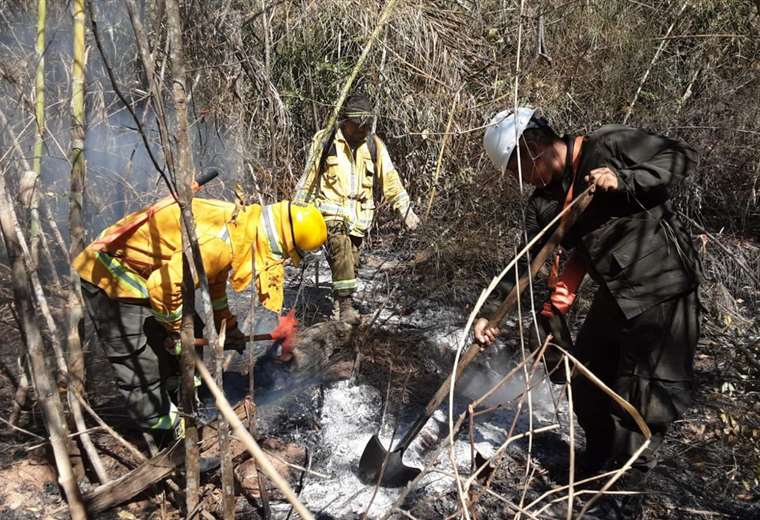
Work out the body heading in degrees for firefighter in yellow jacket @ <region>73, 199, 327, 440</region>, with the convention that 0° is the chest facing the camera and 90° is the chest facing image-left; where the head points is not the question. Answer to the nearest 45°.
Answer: approximately 270°

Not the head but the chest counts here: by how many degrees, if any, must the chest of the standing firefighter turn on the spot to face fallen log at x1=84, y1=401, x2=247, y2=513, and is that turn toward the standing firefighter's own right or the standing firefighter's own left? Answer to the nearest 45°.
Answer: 0° — they already face it

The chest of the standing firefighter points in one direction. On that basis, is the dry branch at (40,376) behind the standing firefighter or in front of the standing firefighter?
in front

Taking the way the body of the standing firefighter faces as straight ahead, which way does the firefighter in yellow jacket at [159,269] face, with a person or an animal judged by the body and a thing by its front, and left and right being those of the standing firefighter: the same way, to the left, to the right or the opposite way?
to the left

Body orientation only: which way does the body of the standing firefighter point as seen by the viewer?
toward the camera

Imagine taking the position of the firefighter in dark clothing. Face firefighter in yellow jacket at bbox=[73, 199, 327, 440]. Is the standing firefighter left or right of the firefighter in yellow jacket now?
right
